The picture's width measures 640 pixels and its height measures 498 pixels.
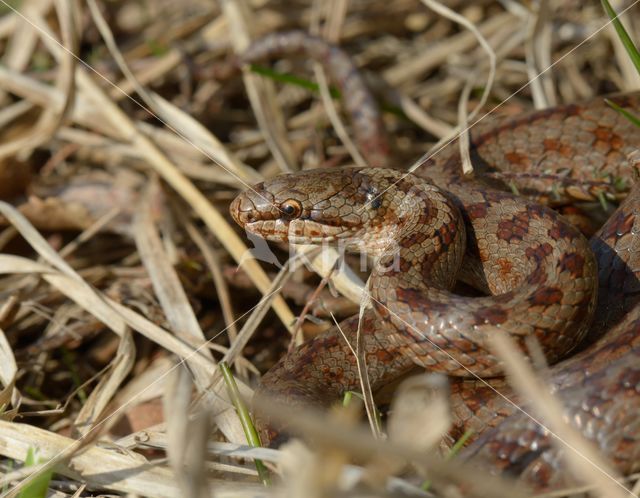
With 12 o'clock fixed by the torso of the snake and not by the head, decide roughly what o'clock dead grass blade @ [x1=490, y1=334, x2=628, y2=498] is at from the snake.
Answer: The dead grass blade is roughly at 9 o'clock from the snake.

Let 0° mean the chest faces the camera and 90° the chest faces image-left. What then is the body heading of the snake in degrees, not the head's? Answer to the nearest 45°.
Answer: approximately 90°

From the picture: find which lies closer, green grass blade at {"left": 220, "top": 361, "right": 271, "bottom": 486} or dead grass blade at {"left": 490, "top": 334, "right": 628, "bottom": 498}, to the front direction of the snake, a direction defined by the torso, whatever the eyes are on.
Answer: the green grass blade
